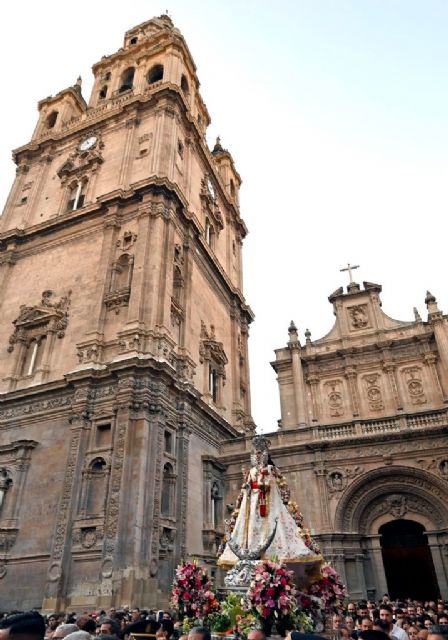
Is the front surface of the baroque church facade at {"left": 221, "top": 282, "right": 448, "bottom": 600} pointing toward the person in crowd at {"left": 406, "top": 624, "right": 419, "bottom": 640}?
yes

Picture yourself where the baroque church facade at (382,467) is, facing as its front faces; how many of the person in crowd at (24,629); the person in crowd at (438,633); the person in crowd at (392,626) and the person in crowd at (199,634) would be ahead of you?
4

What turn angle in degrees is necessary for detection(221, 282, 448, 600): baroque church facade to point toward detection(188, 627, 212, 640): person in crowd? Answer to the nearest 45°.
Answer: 0° — it already faces them

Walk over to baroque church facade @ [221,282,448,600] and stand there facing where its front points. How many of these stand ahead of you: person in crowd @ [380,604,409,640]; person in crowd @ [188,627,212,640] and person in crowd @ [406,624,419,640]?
3

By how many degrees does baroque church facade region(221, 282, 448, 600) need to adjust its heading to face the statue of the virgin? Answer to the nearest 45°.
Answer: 0° — it already faces it

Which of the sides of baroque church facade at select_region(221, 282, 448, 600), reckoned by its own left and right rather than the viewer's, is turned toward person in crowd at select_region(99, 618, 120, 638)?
front

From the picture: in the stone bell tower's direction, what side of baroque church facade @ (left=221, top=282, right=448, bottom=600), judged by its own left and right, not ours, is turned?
right

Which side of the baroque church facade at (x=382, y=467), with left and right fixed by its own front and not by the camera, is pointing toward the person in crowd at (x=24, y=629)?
front

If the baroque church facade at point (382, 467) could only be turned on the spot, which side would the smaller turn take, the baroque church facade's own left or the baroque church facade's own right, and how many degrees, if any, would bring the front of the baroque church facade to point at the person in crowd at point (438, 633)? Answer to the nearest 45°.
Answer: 0° — it already faces them

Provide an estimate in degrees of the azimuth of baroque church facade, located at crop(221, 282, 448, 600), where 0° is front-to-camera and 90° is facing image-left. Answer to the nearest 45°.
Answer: approximately 0°

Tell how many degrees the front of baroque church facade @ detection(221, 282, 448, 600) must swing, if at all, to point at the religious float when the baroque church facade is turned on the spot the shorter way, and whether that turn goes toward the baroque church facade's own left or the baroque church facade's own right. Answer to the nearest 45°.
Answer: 0° — it already faces it

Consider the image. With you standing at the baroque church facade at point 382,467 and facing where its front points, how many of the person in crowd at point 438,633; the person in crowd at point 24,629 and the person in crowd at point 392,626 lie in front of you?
3
